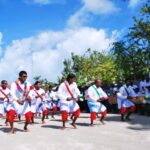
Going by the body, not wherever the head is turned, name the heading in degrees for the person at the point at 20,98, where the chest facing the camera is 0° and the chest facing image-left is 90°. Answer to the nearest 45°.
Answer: approximately 0°

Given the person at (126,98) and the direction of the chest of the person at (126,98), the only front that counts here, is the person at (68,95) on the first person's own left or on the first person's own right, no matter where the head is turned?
on the first person's own right

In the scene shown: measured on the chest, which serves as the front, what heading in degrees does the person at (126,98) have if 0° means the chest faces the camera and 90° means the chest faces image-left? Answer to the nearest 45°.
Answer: approximately 315°

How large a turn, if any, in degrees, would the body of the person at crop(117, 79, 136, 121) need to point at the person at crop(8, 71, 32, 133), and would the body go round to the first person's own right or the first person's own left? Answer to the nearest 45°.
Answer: approximately 90° to the first person's own right
